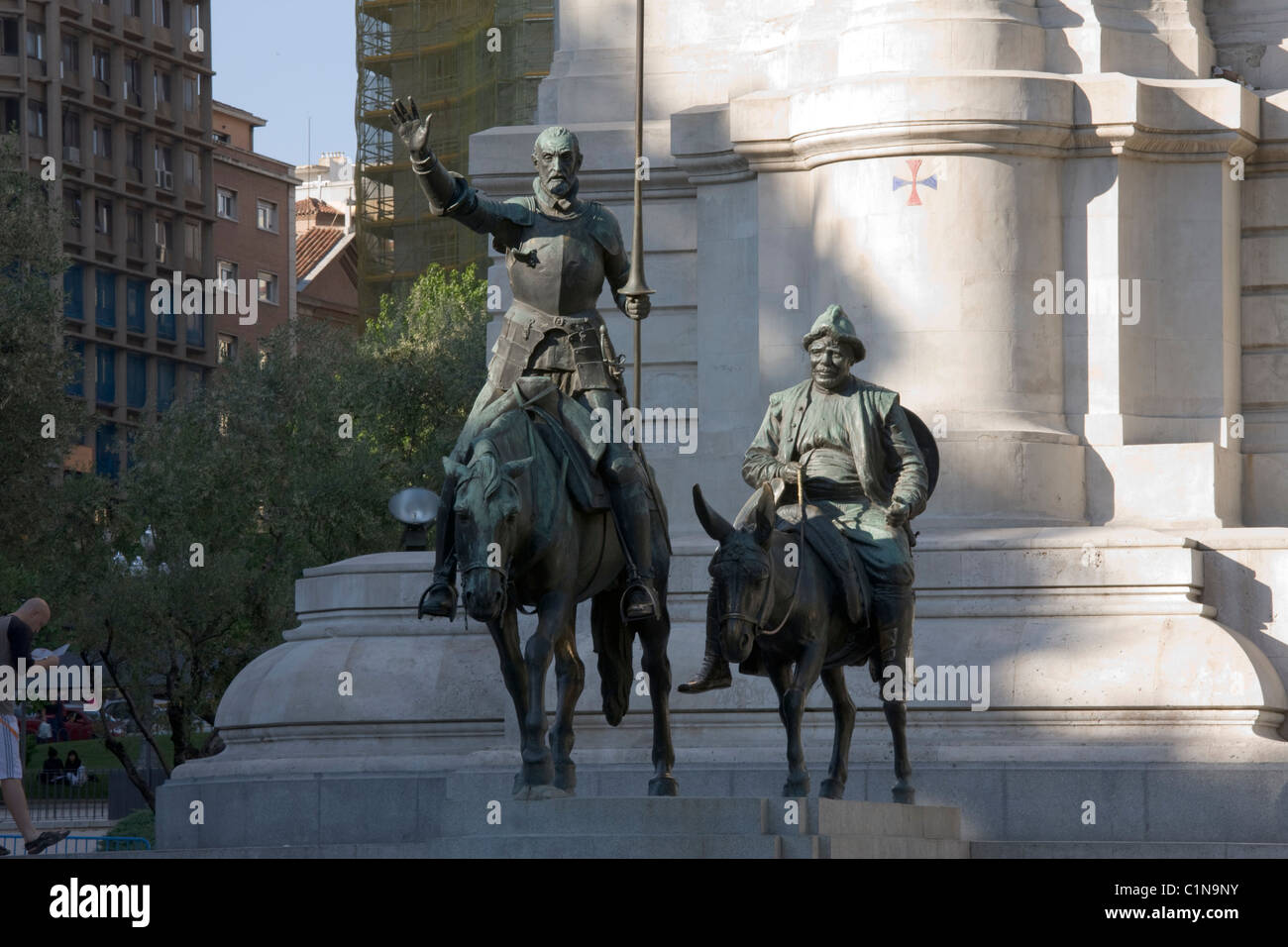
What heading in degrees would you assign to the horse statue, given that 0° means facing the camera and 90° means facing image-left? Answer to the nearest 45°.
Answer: approximately 45°

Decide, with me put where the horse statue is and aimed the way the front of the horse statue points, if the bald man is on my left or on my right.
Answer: on my right
